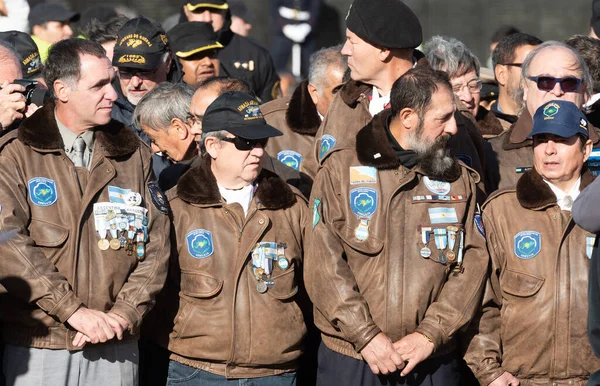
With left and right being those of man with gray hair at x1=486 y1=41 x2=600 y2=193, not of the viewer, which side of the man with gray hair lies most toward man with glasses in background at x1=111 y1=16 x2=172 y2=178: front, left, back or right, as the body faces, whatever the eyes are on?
right

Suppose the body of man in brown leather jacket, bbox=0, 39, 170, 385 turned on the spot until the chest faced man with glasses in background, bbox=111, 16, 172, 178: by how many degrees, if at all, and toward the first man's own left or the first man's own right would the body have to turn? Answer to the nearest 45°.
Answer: approximately 180°

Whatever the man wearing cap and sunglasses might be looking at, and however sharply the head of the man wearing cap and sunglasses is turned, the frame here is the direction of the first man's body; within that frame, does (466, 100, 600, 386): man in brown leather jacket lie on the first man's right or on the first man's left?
on the first man's left

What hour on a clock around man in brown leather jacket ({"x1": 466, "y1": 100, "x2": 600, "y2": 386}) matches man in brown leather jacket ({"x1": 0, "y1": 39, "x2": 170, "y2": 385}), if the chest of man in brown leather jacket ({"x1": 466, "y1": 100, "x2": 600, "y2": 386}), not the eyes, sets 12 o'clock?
man in brown leather jacket ({"x1": 0, "y1": 39, "x2": 170, "y2": 385}) is roughly at 4 o'clock from man in brown leather jacket ({"x1": 466, "y1": 100, "x2": 600, "y2": 386}).

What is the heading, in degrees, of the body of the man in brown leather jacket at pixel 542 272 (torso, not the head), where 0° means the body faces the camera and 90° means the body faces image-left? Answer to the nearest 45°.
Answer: approximately 315°

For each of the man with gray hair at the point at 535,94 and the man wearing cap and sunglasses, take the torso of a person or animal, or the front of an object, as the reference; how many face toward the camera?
2

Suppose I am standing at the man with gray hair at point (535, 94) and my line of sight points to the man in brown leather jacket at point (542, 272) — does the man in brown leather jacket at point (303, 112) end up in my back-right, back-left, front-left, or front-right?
back-right

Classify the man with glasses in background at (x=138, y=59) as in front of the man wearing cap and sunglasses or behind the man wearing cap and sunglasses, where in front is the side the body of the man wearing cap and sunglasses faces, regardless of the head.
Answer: behind

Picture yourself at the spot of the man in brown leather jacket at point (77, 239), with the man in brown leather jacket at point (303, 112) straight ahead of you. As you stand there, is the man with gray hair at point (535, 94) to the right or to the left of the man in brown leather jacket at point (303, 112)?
right
